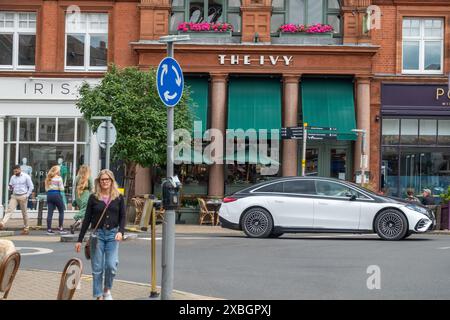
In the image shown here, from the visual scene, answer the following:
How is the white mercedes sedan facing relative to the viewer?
to the viewer's right

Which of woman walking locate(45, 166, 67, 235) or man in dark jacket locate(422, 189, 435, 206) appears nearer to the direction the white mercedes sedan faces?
the man in dark jacket

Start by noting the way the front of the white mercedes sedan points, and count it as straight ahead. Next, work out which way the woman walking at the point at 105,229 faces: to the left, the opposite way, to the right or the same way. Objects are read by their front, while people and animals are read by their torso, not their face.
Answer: to the right

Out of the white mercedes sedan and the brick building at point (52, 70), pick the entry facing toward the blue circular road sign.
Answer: the brick building

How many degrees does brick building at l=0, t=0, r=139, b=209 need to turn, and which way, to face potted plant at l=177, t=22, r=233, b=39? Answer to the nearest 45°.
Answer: approximately 90° to its left

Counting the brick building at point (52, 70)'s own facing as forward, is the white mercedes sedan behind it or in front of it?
in front

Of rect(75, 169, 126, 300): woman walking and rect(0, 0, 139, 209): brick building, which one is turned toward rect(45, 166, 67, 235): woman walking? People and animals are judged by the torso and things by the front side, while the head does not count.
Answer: the brick building

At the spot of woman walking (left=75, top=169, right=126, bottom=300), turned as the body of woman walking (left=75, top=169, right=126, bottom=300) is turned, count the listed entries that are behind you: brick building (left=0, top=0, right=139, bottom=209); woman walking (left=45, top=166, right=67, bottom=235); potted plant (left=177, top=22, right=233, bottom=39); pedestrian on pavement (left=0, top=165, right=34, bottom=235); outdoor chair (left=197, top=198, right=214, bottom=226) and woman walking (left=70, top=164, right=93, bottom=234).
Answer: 6

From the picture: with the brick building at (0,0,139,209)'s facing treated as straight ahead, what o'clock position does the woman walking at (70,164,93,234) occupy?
The woman walking is roughly at 12 o'clock from the brick building.

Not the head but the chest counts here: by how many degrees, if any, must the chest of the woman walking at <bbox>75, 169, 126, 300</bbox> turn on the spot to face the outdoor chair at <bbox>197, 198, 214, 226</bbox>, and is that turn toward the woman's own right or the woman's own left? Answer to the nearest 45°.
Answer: approximately 180°

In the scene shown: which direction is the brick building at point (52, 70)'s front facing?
toward the camera

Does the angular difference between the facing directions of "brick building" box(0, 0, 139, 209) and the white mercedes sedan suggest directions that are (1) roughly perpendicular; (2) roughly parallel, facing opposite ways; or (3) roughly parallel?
roughly perpendicular

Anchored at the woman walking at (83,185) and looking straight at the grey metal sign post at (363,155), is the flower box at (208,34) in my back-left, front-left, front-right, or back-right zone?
front-left

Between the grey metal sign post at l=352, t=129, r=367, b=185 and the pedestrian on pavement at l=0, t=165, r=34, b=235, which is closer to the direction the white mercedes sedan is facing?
the grey metal sign post

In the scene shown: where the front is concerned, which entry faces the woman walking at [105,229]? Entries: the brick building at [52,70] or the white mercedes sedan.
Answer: the brick building

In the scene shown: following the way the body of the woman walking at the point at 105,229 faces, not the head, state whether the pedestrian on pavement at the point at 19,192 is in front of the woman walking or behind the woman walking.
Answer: behind

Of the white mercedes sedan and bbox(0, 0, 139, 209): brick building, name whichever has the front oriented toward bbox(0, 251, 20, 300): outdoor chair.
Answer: the brick building
